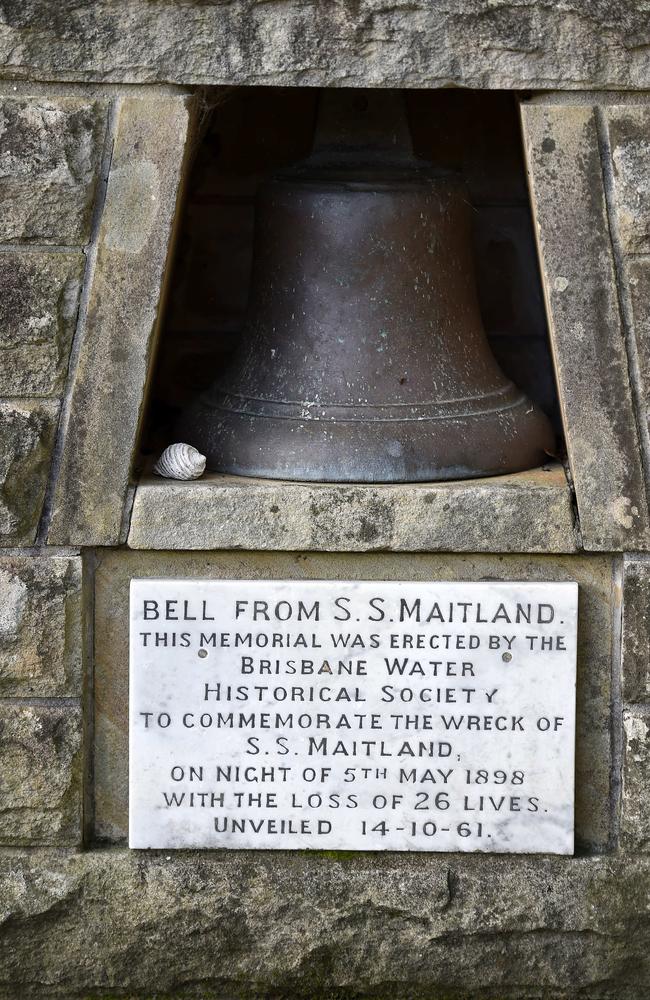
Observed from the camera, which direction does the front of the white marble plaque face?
facing the viewer
